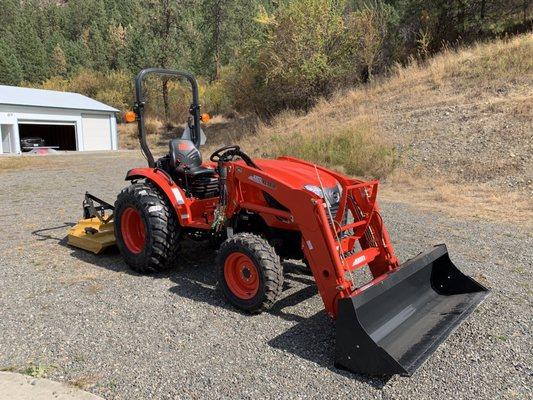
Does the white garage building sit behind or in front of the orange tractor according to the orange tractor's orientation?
behind

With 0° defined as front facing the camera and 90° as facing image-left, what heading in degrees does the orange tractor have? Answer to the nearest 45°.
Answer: approximately 315°
